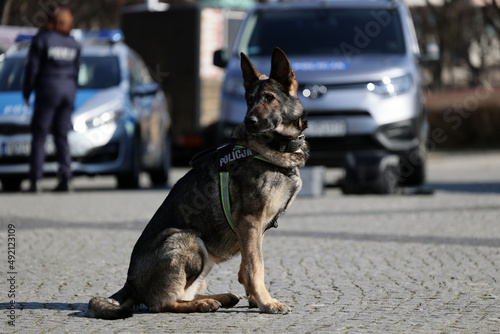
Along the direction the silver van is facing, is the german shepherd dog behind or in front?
in front

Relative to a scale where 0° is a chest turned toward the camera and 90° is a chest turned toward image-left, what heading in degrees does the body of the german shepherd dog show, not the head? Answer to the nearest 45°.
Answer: approximately 270°

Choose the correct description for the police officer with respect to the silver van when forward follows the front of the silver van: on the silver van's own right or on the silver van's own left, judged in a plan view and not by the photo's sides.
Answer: on the silver van's own right

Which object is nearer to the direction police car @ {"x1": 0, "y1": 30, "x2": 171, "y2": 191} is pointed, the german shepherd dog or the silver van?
the german shepherd dog

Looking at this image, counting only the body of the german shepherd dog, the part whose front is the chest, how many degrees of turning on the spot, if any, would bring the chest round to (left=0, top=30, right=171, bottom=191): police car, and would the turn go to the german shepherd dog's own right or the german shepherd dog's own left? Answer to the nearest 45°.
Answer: approximately 90° to the german shepherd dog's own left

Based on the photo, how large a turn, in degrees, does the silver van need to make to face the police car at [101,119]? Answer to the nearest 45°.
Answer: approximately 90° to its right

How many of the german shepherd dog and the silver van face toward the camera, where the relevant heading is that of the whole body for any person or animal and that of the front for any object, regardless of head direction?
1

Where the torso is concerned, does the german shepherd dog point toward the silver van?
no

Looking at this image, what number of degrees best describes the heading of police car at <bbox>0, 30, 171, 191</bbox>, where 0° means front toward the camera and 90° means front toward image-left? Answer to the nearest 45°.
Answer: approximately 45°

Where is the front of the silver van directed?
toward the camera

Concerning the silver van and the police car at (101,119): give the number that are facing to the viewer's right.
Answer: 0

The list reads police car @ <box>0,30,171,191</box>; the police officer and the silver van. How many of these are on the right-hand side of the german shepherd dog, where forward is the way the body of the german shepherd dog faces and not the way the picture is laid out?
0

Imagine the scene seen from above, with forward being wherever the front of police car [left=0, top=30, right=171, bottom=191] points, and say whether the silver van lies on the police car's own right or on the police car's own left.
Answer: on the police car's own left
